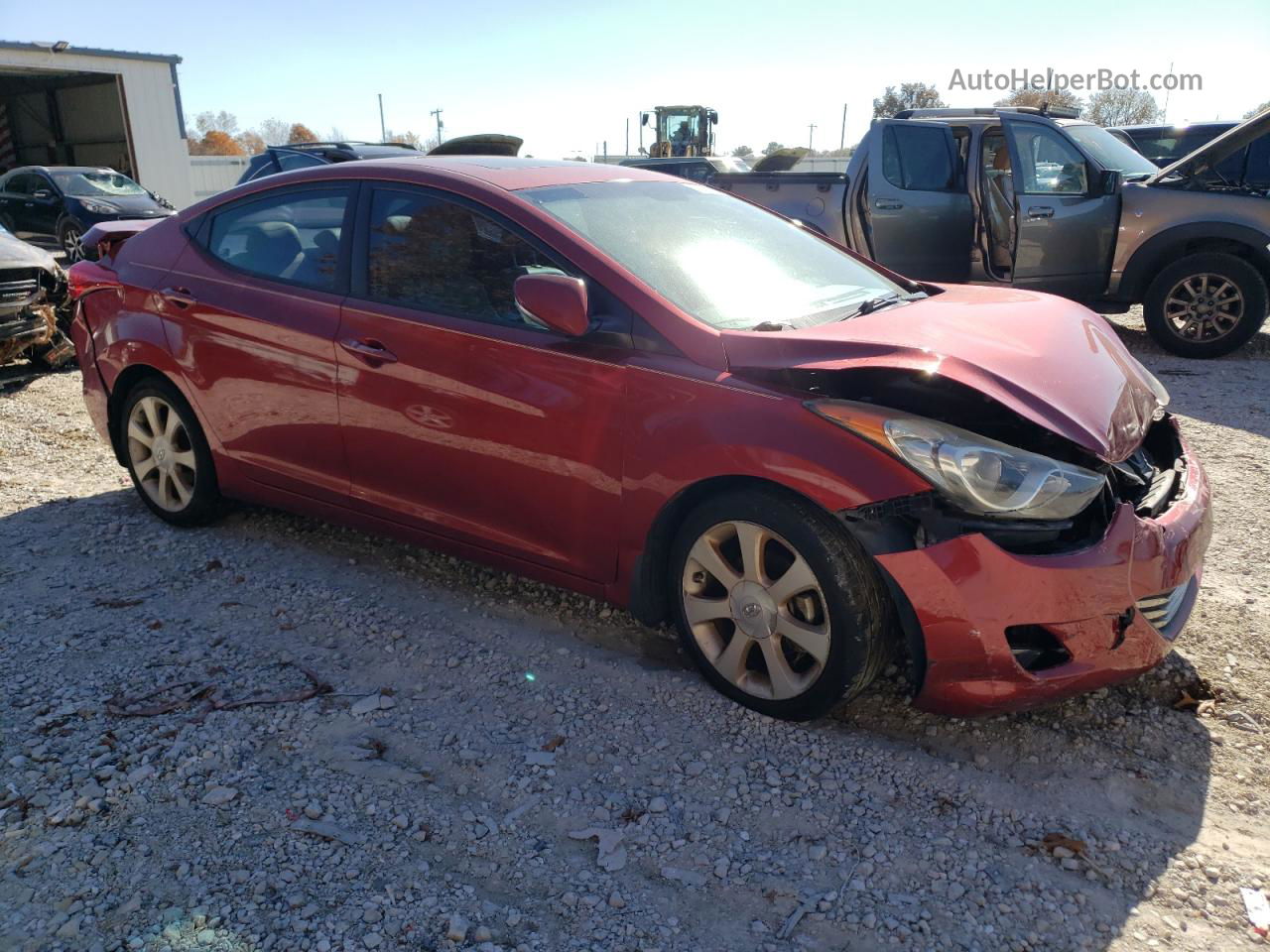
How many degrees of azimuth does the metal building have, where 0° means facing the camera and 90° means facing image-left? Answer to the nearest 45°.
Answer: approximately 0°

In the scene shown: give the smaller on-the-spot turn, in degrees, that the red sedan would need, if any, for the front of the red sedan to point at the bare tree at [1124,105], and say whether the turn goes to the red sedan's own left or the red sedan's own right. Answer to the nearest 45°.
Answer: approximately 90° to the red sedan's own left

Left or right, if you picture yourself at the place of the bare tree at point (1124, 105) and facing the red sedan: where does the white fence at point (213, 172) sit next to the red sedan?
right

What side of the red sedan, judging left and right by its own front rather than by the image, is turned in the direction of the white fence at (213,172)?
back

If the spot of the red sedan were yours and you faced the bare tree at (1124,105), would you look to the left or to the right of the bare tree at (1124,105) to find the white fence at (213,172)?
left

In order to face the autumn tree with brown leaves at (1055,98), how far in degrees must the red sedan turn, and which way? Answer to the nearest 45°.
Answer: approximately 90° to its left

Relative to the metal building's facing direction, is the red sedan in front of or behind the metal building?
in front

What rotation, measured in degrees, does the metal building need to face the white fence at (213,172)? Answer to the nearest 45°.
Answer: approximately 135° to its left

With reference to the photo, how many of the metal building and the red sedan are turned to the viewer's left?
0

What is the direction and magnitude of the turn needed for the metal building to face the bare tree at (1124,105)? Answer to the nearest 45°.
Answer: approximately 90° to its left
